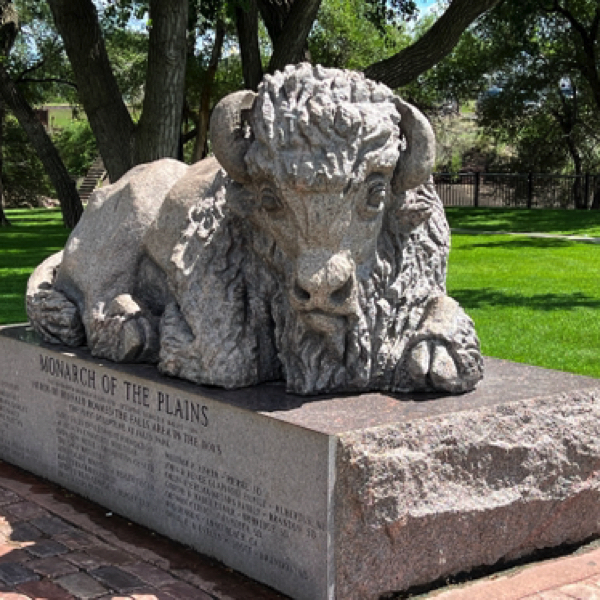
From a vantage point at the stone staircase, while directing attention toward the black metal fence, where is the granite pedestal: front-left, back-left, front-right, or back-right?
front-right

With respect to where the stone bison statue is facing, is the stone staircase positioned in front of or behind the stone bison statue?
behind

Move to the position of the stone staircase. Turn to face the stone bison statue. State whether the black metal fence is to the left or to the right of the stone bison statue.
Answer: left

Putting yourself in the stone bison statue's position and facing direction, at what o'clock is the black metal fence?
The black metal fence is roughly at 8 o'clock from the stone bison statue.
